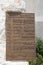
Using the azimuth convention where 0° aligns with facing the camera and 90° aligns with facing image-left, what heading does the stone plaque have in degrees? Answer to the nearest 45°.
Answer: approximately 0°
